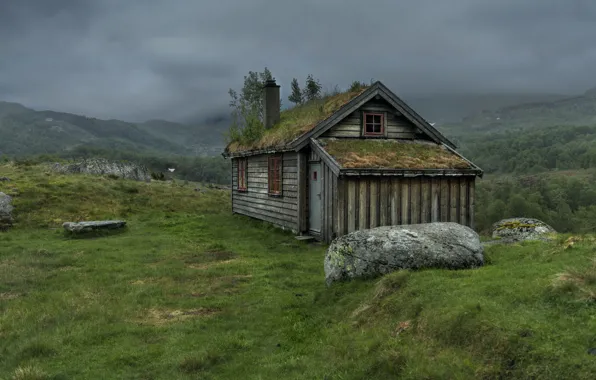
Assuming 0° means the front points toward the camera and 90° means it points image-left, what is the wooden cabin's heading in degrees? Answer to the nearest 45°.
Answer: approximately 45°

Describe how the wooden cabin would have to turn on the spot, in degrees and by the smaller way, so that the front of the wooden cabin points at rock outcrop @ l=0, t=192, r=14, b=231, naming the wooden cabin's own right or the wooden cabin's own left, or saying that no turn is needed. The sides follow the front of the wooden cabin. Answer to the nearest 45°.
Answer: approximately 45° to the wooden cabin's own right

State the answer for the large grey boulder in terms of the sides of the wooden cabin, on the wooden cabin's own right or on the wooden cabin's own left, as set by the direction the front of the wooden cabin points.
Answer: on the wooden cabin's own left
